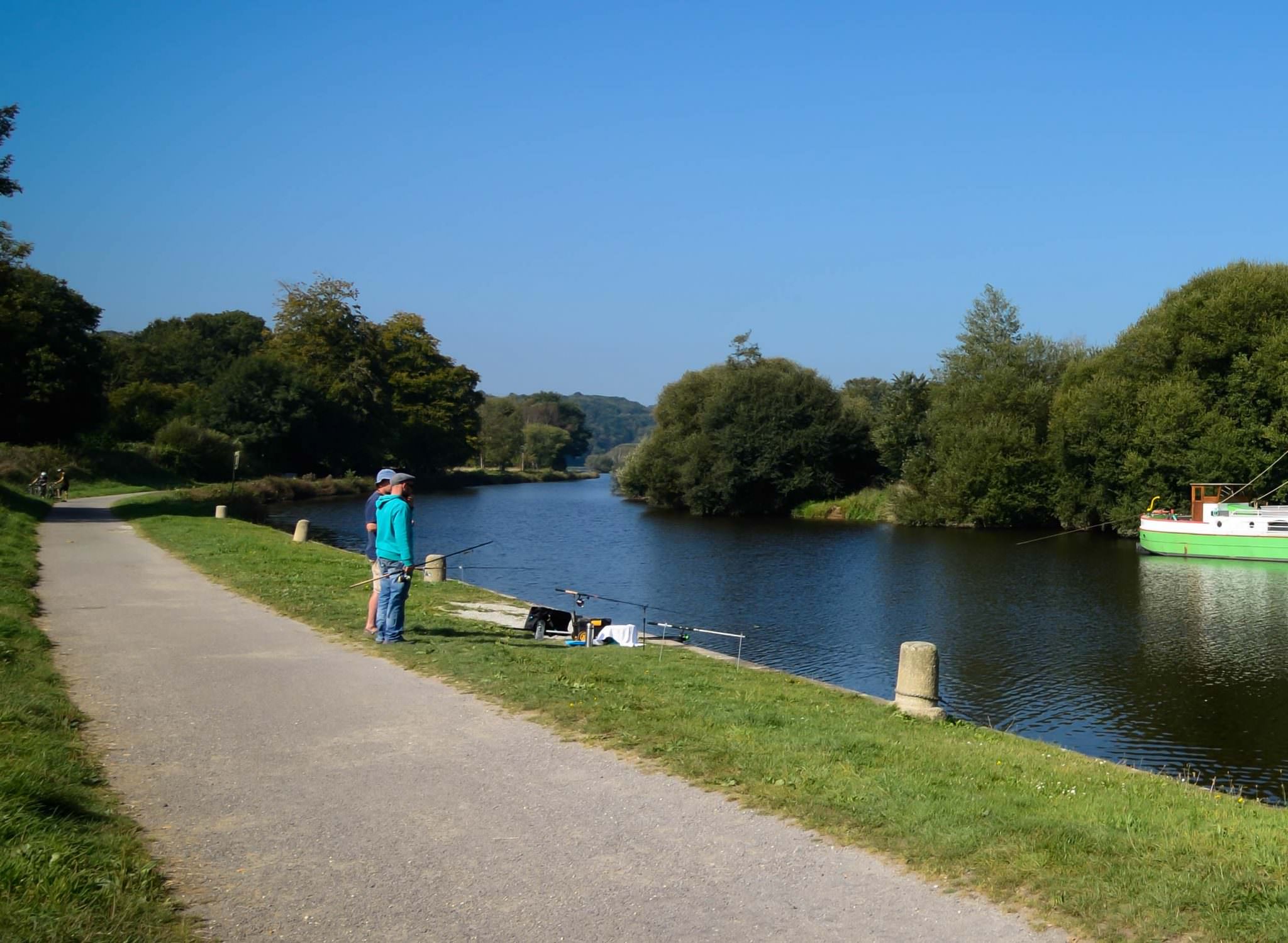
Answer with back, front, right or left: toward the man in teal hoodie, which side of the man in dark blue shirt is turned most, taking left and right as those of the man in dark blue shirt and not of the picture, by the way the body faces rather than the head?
right

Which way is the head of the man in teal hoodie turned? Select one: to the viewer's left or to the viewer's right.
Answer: to the viewer's right

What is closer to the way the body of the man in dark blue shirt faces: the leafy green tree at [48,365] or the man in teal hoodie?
the man in teal hoodie

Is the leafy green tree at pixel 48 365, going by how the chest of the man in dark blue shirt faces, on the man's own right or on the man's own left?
on the man's own left

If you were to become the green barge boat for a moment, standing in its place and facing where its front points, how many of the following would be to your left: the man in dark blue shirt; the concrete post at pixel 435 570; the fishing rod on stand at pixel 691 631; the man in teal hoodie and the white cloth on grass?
0

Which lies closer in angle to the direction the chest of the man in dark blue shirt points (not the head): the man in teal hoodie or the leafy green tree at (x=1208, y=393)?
the leafy green tree

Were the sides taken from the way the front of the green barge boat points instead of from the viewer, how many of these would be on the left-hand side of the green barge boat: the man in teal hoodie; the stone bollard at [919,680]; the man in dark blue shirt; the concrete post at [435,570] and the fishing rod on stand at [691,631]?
0

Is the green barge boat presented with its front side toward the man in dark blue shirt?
no

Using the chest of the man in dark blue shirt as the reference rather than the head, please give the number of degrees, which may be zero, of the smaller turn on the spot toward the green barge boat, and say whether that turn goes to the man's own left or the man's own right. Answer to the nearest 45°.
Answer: approximately 45° to the man's own left

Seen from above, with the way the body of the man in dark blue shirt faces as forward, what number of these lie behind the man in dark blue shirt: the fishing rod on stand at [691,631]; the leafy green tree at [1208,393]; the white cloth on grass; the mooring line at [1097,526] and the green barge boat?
0

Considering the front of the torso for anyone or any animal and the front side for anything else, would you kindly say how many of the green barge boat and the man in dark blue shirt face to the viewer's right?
2

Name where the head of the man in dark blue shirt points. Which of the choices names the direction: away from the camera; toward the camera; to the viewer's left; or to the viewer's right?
to the viewer's right

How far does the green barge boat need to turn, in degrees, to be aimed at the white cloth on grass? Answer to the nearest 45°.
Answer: approximately 90° to its right

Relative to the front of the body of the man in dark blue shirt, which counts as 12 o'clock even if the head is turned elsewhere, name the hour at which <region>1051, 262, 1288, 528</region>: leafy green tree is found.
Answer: The leafy green tree is roughly at 11 o'clock from the man in dark blue shirt.

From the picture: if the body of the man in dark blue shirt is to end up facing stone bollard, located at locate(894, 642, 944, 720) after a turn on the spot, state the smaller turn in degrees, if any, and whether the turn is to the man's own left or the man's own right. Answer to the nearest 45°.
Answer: approximately 45° to the man's own right

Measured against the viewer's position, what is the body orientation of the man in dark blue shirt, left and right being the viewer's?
facing to the right of the viewer

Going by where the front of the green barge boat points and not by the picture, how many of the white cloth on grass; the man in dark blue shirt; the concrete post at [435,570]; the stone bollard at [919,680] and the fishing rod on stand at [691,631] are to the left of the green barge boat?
0

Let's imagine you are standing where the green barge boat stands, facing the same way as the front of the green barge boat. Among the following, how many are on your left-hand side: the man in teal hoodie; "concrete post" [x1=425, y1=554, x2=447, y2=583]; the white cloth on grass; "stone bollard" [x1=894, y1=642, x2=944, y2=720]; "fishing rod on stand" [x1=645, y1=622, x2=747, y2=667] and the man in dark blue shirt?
0

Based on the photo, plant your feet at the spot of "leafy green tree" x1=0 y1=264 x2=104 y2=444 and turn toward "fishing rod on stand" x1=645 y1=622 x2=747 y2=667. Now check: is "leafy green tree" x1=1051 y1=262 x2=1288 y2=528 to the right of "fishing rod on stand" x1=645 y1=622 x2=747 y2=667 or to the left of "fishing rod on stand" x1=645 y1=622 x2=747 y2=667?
left

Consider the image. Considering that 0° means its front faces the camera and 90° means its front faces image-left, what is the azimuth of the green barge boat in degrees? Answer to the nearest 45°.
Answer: approximately 270°
